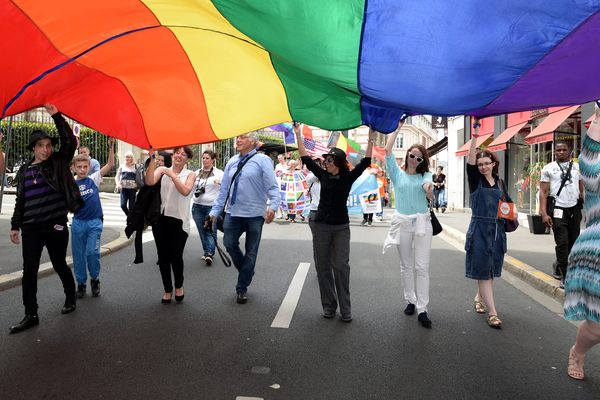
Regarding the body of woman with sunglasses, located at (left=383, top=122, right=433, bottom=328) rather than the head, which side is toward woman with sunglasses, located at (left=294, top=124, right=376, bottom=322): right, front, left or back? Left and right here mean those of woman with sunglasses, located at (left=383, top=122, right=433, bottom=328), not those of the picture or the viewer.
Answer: right

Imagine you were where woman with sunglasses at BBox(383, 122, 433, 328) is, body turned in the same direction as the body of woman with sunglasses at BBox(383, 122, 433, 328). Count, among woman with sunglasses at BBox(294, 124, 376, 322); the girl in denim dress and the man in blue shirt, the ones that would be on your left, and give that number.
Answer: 1

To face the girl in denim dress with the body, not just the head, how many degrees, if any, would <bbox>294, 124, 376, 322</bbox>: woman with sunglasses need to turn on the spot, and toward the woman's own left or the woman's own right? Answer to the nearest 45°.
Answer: approximately 90° to the woman's own left

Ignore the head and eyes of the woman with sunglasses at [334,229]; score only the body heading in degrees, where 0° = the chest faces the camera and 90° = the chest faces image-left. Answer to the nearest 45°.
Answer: approximately 0°

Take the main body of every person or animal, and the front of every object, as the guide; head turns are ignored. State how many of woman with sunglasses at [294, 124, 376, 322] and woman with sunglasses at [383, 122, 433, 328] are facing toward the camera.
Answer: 2

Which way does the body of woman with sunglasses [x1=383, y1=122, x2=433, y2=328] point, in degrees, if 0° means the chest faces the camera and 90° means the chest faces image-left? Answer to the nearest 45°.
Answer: approximately 0°
